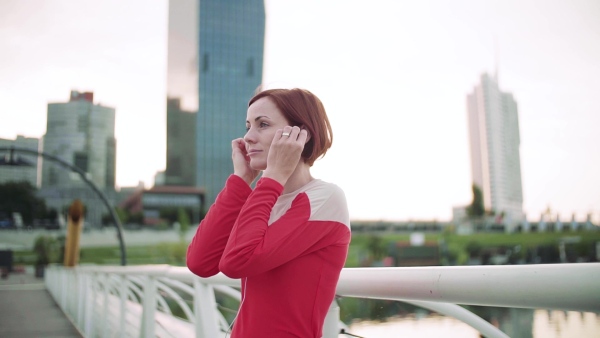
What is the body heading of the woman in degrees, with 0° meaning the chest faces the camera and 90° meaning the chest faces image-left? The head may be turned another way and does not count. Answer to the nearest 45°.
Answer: approximately 45°

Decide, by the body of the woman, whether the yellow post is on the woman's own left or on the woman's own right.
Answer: on the woman's own right
